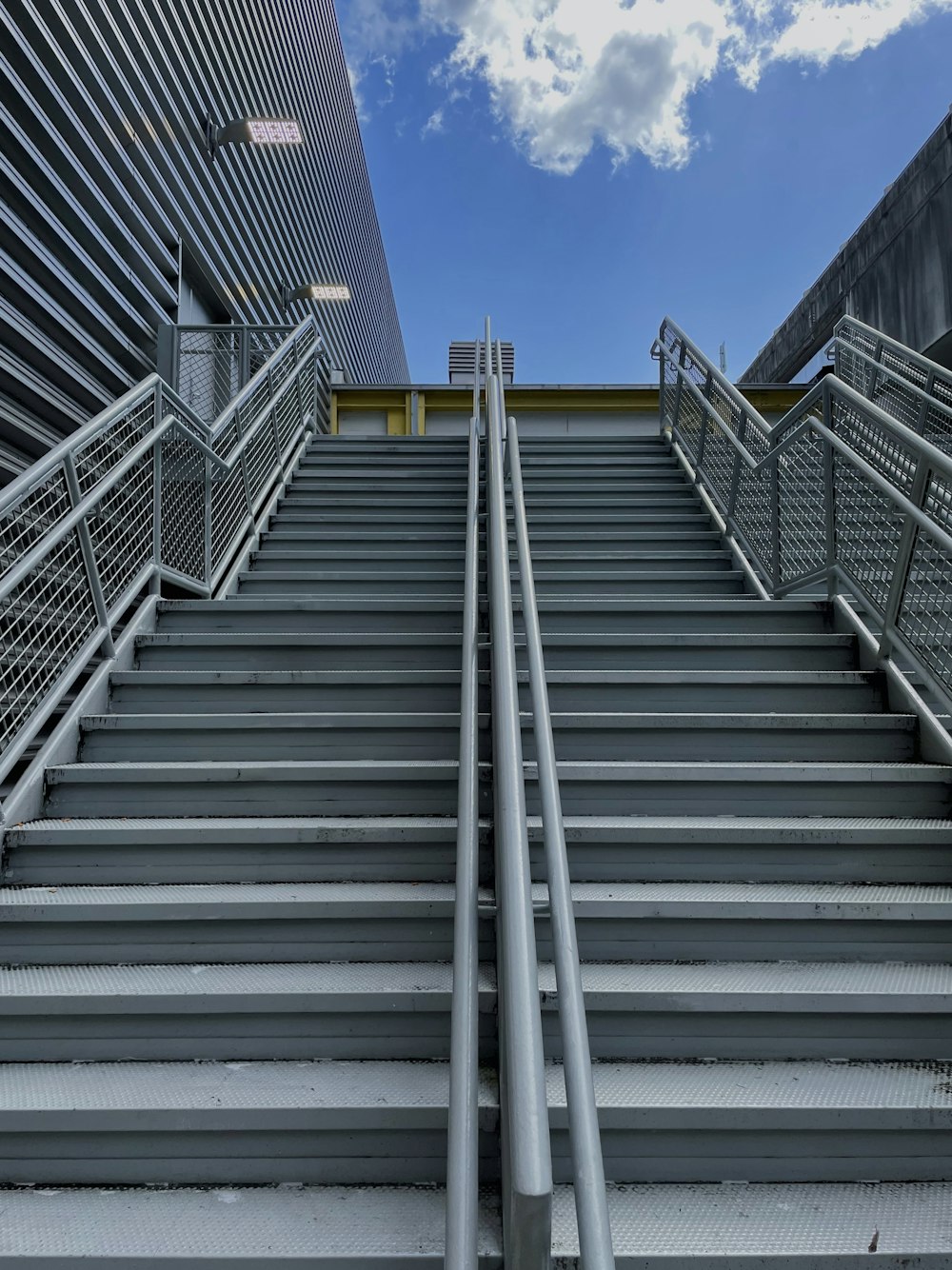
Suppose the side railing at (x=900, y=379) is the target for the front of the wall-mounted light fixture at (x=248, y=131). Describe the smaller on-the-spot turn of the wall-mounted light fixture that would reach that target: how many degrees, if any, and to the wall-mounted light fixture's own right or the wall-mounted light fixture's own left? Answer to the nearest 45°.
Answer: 0° — it already faces it

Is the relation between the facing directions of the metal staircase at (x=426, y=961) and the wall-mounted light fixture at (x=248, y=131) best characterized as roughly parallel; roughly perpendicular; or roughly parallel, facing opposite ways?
roughly perpendicular

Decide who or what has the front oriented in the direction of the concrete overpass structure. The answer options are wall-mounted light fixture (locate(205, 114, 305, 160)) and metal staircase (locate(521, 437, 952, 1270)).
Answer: the wall-mounted light fixture

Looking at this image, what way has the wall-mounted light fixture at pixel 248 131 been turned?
to the viewer's right

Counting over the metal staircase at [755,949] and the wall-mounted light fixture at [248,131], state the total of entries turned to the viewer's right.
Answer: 1
